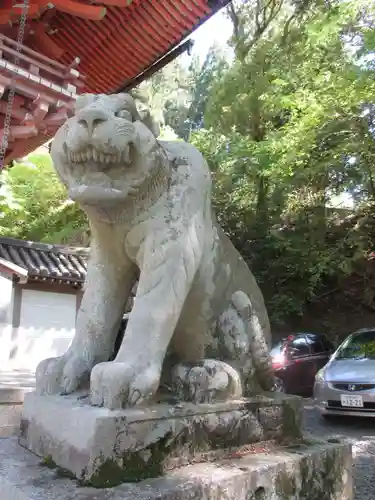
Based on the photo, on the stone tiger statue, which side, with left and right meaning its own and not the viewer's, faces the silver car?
back

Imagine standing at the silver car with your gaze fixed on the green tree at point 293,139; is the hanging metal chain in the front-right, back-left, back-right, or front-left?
back-left

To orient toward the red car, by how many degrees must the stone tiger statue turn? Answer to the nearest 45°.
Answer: approximately 135° to its right

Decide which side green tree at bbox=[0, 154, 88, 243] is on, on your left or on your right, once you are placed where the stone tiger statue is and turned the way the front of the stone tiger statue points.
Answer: on your right

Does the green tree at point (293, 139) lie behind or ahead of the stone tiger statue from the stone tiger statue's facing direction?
behind

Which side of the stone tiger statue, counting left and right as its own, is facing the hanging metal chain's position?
right

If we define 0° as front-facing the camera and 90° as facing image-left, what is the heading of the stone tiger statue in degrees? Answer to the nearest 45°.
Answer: approximately 45°
